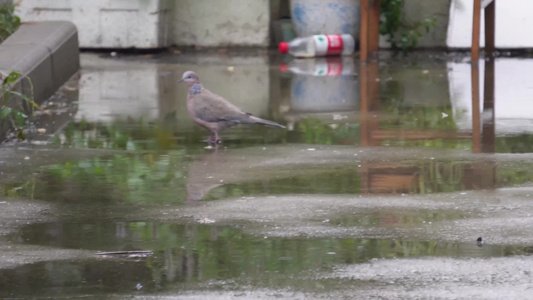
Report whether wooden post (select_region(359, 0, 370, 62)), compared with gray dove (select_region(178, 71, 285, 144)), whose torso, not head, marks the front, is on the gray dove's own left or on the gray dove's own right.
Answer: on the gray dove's own right

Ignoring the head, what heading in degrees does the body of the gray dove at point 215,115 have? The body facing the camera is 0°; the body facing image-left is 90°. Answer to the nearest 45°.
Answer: approximately 90°

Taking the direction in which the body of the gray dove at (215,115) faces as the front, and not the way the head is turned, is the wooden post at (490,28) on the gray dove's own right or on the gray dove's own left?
on the gray dove's own right

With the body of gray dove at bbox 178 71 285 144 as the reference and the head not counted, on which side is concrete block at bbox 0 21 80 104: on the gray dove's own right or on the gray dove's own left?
on the gray dove's own right

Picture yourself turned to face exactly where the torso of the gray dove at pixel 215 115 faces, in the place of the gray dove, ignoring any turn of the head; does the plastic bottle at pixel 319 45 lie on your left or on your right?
on your right

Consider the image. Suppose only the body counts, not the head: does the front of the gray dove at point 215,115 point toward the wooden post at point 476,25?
no
